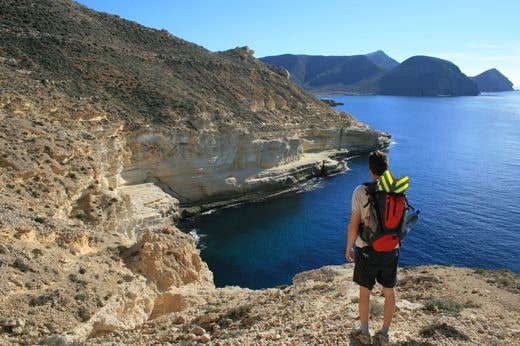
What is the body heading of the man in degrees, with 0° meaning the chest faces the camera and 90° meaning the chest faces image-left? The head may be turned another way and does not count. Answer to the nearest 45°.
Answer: approximately 135°

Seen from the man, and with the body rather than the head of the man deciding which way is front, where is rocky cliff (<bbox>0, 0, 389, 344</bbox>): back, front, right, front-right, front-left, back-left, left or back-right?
front
